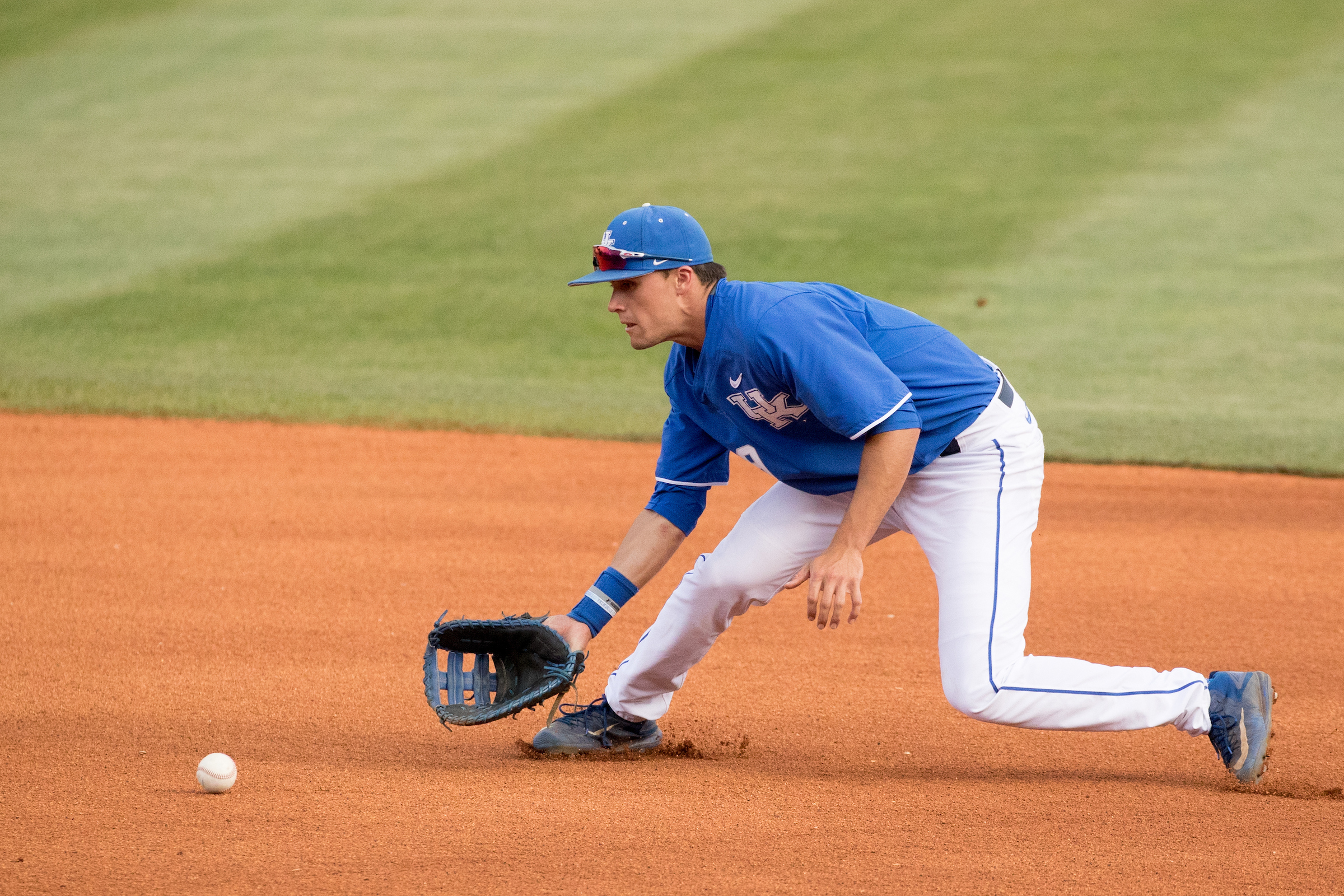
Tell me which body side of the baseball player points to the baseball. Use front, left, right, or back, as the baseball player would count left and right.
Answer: front

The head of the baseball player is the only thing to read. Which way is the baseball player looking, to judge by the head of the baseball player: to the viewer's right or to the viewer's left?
to the viewer's left

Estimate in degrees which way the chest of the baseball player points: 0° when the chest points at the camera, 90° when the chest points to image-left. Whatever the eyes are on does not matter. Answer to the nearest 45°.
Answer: approximately 90°
